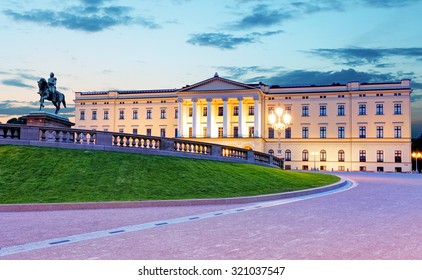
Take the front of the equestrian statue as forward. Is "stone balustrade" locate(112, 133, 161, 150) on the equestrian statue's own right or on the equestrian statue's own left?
on the equestrian statue's own left

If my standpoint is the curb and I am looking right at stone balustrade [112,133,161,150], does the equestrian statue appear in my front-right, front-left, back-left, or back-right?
front-left

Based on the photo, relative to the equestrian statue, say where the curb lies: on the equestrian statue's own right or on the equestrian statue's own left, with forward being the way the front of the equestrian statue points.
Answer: on the equestrian statue's own left

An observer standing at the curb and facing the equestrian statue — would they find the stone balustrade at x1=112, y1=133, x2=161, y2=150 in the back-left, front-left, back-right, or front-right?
front-right

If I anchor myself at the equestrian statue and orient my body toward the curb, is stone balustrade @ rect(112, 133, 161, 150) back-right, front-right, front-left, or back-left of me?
front-left

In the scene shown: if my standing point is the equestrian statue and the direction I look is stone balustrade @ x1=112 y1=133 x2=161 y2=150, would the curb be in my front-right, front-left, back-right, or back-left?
front-right
